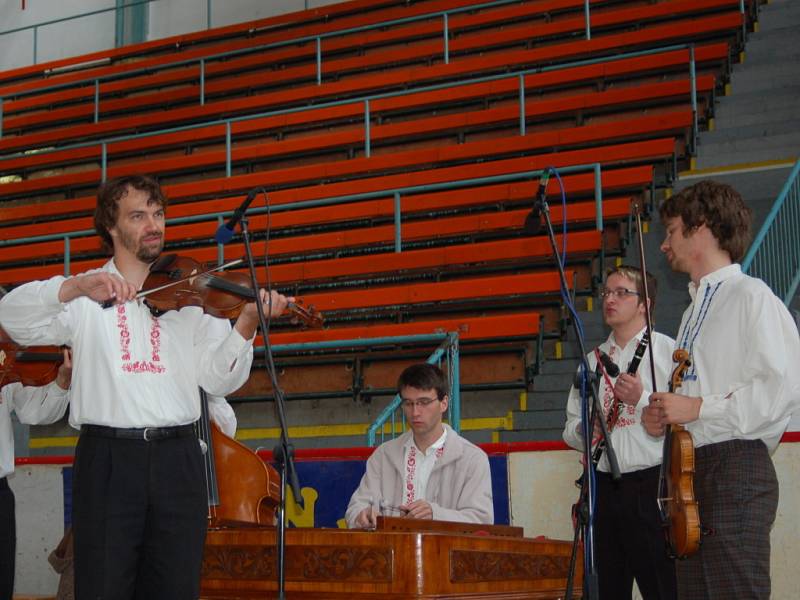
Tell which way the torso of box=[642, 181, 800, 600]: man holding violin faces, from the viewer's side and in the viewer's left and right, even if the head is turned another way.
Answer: facing to the left of the viewer

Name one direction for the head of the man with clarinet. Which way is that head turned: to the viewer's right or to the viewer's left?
to the viewer's left

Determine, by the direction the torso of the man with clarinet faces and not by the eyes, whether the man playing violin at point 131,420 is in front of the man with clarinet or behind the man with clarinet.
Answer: in front

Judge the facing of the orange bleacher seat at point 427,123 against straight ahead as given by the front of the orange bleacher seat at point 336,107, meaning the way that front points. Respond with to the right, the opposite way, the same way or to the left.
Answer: the same way

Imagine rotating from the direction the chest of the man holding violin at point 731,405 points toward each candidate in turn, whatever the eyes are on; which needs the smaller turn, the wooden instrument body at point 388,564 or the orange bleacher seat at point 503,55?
the wooden instrument body

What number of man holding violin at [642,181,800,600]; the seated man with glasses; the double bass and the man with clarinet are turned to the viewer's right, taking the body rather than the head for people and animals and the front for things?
0

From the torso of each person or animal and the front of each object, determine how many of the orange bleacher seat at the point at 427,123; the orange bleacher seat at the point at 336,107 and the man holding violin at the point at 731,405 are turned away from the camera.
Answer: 0

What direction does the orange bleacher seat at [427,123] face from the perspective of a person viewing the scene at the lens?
facing the viewer and to the left of the viewer

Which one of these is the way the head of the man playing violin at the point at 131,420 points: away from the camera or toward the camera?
toward the camera

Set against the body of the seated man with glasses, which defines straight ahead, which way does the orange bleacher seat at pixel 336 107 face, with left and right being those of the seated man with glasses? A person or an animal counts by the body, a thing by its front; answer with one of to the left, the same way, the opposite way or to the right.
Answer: the same way

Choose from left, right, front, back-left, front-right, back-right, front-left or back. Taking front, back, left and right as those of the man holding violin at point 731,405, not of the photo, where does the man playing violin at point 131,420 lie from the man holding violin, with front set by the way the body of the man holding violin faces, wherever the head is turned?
front

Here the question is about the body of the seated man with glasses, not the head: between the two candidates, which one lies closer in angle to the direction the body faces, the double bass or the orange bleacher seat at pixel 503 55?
the double bass

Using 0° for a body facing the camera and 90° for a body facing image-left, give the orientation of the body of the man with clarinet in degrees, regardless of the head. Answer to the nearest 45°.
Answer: approximately 45°

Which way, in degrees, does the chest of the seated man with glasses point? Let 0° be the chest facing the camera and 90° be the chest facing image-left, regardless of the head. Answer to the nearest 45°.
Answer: approximately 45°

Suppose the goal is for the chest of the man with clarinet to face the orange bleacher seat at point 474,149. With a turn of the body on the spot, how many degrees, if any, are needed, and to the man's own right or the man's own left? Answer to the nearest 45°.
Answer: approximately 135° to the man's own right

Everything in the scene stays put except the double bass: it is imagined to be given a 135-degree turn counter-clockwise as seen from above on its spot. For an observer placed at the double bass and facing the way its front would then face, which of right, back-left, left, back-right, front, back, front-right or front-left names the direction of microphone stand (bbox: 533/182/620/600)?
front-right

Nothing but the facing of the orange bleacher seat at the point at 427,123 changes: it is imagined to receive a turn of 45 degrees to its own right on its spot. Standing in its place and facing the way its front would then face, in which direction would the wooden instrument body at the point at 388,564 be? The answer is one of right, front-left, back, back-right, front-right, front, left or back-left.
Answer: left
